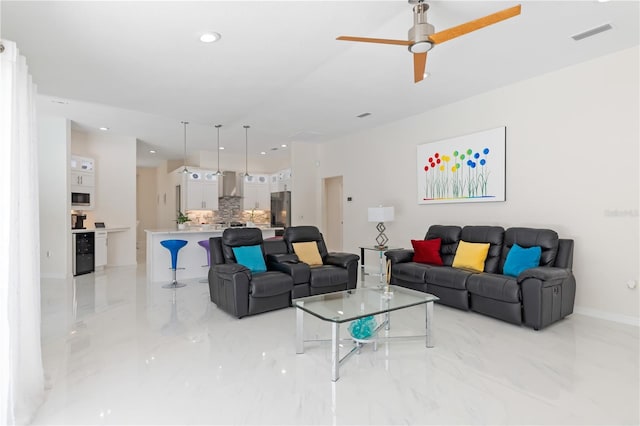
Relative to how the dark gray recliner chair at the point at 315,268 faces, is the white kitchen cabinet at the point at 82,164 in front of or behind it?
behind

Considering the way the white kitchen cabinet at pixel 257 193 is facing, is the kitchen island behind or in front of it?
in front

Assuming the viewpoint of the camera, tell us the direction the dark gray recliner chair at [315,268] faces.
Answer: facing the viewer and to the right of the viewer

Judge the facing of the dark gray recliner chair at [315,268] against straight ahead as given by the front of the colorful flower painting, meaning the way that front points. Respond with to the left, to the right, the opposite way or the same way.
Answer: to the left

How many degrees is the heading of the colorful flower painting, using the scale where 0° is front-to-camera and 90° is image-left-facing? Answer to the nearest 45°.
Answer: approximately 45°

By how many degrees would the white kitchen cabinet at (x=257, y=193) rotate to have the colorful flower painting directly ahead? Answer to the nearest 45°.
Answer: approximately 45° to its left

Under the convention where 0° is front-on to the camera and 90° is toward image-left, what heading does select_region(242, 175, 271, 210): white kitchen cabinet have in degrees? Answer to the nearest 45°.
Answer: approximately 0°

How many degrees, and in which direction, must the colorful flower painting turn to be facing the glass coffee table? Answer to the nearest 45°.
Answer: approximately 45° to its left

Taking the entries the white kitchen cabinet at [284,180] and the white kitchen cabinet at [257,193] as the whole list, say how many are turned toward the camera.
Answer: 2

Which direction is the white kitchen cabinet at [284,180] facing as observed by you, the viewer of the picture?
facing the viewer

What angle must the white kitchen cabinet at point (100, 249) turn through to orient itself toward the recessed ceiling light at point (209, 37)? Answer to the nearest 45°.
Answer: approximately 45° to its right

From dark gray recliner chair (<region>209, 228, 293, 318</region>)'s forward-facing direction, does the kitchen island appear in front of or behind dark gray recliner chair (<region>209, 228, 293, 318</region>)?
behind

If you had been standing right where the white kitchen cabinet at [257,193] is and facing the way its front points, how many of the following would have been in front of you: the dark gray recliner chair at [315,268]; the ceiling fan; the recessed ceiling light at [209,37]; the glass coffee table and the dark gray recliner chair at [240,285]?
5

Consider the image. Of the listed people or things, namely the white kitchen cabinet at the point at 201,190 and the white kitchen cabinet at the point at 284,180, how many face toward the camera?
2

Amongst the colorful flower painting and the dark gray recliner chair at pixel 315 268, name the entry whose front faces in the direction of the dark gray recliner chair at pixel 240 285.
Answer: the colorful flower painting

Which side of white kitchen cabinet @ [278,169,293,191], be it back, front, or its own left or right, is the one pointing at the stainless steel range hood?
right

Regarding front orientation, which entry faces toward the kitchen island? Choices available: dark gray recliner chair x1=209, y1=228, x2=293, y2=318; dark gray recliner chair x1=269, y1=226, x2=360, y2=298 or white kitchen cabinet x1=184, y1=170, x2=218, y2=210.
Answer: the white kitchen cabinet

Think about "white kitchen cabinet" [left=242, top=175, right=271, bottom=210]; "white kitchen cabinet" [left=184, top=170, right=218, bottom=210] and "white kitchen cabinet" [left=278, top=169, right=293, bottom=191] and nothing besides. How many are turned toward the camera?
3

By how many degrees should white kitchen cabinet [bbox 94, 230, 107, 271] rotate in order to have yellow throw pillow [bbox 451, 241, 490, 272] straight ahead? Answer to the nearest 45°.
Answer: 0° — it already faces it
